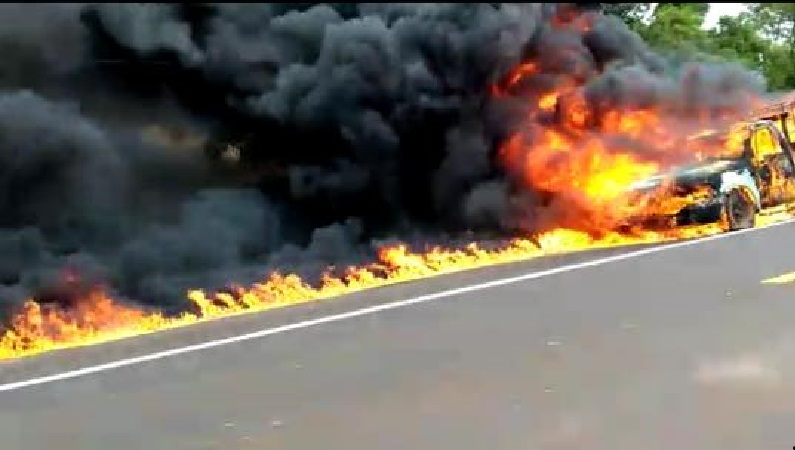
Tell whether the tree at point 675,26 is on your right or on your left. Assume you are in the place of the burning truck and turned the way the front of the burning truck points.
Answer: on your right

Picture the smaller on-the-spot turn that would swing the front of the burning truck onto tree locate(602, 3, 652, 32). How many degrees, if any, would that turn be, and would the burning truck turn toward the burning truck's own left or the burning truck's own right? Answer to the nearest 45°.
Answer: approximately 90° to the burning truck's own right

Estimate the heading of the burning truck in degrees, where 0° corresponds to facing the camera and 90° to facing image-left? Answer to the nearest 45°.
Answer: approximately 45°
